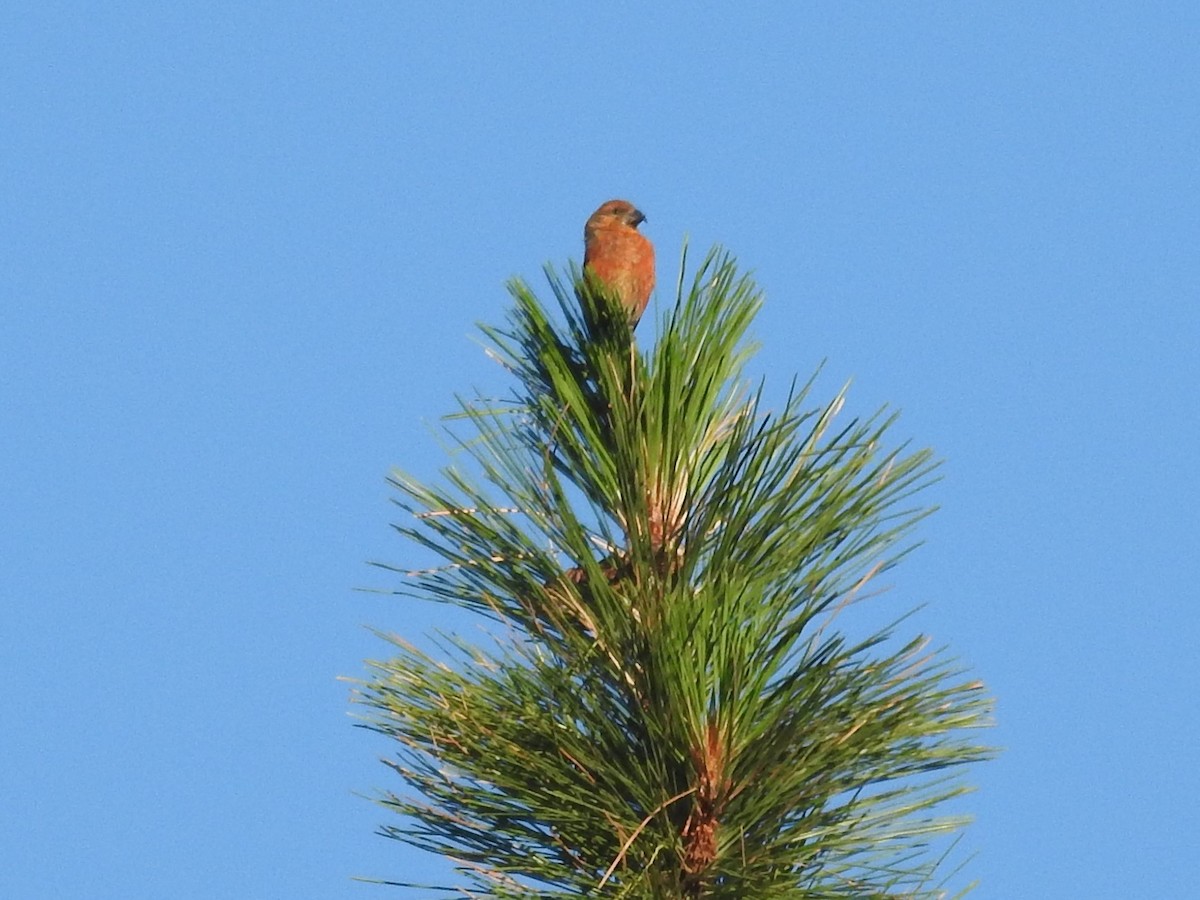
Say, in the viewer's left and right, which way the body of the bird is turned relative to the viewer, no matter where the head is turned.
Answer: facing the viewer and to the right of the viewer
